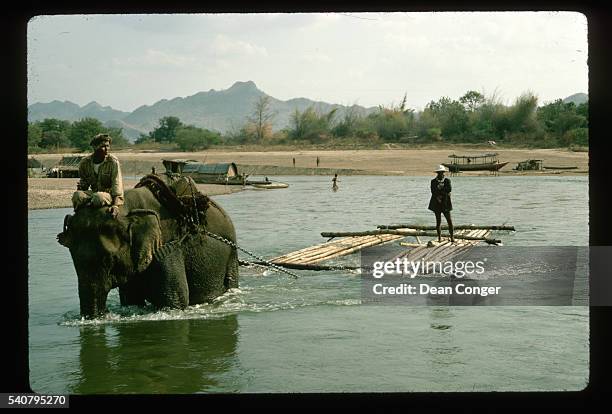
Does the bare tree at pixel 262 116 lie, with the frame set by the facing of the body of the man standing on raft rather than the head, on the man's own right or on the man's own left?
on the man's own right

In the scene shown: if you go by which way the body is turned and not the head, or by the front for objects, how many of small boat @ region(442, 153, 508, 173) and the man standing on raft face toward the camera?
1

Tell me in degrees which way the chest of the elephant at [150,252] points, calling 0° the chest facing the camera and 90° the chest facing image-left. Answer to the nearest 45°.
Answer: approximately 45°
